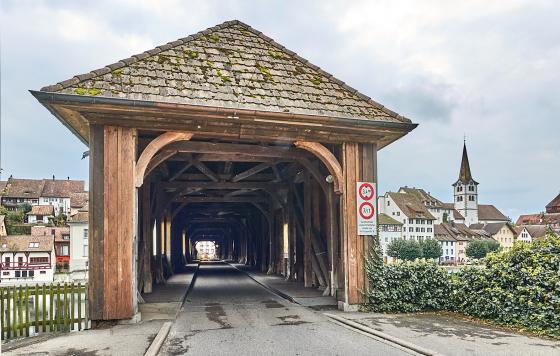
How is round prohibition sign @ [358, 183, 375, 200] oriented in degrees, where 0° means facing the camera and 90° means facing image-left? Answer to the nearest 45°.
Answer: approximately 0°

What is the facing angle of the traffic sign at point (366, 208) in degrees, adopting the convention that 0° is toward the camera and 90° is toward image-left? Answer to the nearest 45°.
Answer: approximately 0°

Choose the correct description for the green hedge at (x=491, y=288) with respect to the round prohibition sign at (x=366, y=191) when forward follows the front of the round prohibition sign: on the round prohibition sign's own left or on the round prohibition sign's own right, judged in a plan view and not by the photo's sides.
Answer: on the round prohibition sign's own left
